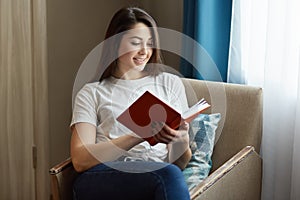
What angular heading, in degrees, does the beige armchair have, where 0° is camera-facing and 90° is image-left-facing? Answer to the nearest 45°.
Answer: approximately 45°
